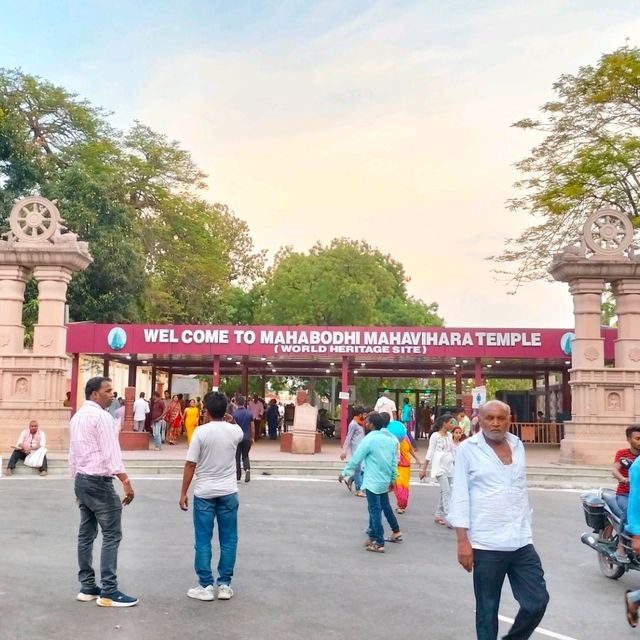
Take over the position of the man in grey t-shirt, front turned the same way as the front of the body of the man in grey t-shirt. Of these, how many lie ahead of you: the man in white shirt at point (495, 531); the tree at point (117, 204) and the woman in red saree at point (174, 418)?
2

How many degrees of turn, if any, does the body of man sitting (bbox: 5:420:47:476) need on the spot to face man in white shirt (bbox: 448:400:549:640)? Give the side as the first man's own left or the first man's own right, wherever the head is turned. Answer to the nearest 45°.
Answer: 0° — they already face them

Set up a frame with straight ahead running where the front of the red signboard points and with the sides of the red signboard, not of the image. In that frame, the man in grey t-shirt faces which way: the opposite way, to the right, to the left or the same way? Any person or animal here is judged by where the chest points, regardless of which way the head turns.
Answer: the opposite way

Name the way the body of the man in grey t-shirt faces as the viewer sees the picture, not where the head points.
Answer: away from the camera

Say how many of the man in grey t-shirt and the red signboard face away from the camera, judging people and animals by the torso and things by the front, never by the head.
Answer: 1

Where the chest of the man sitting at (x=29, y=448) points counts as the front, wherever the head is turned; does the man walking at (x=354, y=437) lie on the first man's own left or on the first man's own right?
on the first man's own left

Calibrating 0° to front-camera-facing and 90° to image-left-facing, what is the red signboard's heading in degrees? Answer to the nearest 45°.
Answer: approximately 0°

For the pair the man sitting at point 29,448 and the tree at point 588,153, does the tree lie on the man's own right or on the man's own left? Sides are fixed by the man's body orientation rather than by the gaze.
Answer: on the man's own left

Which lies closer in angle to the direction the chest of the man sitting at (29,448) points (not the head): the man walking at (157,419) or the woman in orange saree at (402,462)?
the woman in orange saree

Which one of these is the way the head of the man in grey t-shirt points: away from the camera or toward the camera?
away from the camera

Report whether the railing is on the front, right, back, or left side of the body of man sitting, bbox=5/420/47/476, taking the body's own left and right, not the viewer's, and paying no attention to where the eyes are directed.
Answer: left
